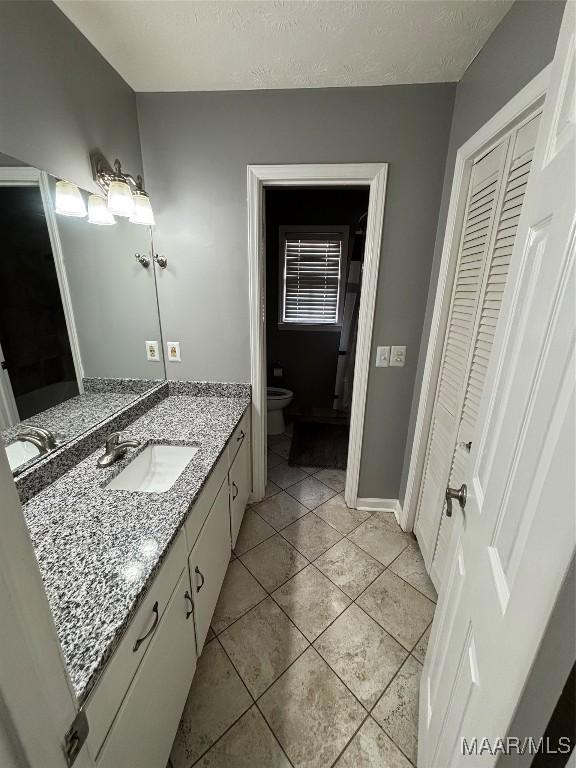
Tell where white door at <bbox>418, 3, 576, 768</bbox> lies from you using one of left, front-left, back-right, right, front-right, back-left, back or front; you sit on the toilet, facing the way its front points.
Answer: right

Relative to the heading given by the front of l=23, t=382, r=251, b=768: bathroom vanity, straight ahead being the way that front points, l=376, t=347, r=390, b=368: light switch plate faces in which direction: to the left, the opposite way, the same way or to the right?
to the right

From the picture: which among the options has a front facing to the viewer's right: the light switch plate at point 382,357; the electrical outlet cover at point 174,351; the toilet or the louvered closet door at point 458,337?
the toilet

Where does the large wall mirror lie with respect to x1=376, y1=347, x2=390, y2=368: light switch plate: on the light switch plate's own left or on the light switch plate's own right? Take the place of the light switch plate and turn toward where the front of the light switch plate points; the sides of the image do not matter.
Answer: on the light switch plate's own right

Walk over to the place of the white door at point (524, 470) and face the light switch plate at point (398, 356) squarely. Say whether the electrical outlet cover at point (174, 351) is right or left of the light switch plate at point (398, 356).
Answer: left

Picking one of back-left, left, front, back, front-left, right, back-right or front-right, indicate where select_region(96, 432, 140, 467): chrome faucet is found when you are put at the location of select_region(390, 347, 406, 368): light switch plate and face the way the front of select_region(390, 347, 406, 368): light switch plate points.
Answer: front-right

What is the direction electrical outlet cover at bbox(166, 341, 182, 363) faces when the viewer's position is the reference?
facing the viewer

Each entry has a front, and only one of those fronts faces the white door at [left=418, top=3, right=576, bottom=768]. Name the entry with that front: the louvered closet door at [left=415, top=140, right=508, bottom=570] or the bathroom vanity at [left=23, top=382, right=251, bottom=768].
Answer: the bathroom vanity

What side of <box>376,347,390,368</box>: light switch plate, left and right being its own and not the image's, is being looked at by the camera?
front

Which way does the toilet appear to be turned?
to the viewer's right

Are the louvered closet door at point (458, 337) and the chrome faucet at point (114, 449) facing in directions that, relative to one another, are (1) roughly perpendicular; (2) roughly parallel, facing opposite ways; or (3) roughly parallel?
roughly parallel, facing opposite ways

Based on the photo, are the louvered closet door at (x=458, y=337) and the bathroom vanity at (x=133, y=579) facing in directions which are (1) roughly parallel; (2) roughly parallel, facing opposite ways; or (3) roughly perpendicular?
roughly parallel, facing opposite ways
